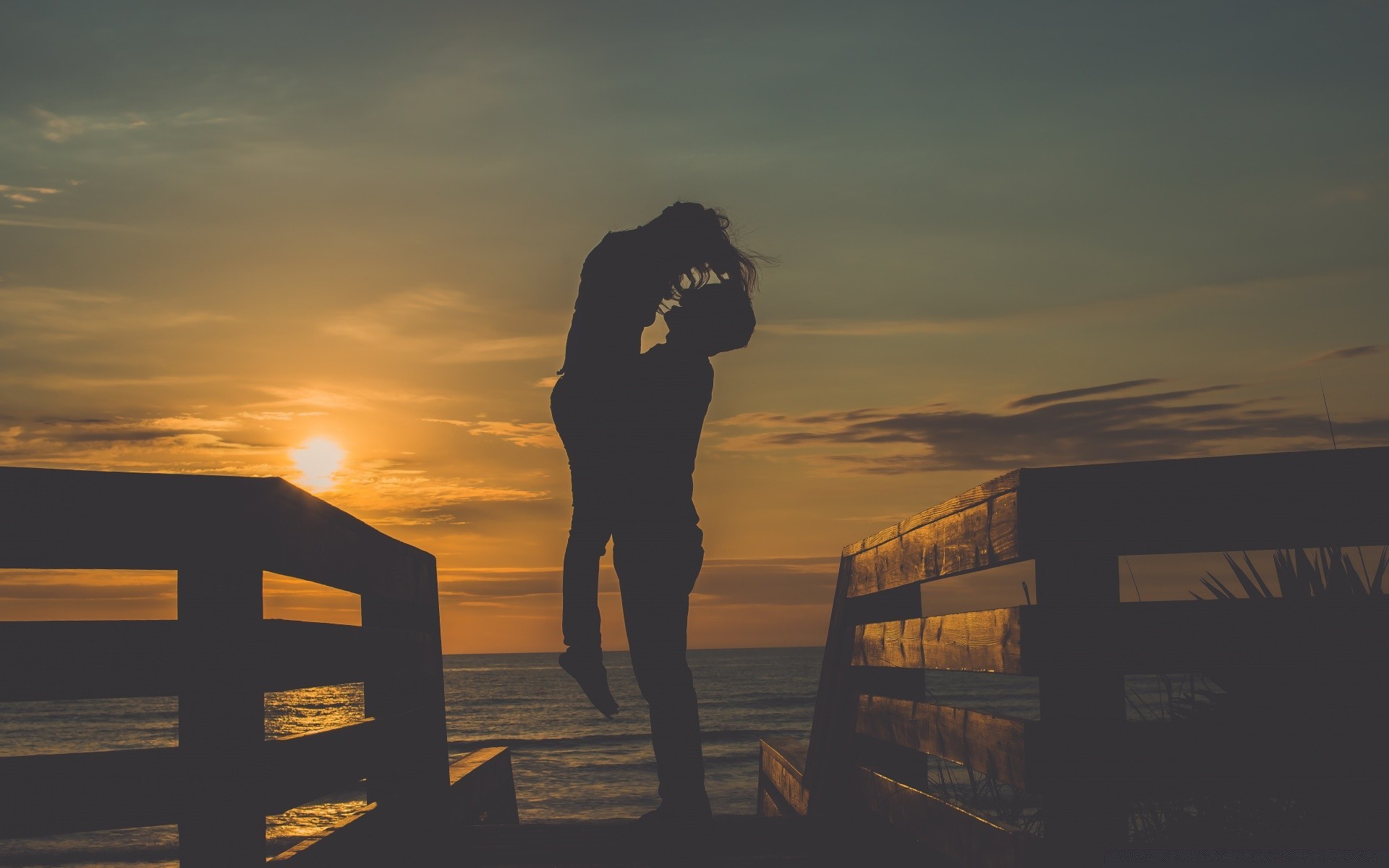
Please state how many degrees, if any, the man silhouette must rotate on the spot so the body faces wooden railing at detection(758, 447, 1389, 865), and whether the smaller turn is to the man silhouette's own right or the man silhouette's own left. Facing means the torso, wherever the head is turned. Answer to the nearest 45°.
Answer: approximately 135° to the man silhouette's own left

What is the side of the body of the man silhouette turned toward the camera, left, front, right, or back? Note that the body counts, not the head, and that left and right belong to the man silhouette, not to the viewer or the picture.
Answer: left

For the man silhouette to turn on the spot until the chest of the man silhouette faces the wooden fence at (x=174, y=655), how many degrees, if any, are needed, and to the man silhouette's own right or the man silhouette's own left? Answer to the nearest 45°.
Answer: approximately 45° to the man silhouette's own left
